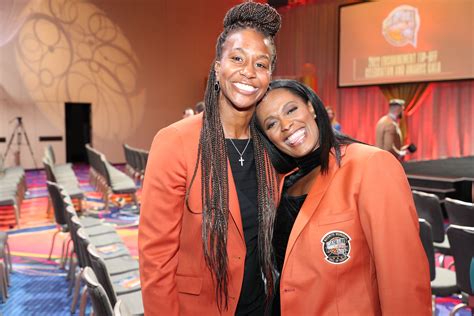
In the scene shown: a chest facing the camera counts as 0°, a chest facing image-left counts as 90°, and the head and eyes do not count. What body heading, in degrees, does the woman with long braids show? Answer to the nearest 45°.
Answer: approximately 315°

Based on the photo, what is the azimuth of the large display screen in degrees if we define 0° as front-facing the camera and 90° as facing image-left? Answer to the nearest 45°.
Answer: approximately 45°

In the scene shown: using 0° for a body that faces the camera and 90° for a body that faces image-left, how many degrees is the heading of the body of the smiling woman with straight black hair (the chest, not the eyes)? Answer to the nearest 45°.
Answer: approximately 45°

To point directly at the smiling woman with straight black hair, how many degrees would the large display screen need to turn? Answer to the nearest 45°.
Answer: approximately 45° to its left

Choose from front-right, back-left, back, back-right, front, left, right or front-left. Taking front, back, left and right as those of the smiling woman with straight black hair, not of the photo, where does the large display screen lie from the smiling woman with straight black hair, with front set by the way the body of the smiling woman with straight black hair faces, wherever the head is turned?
back-right
